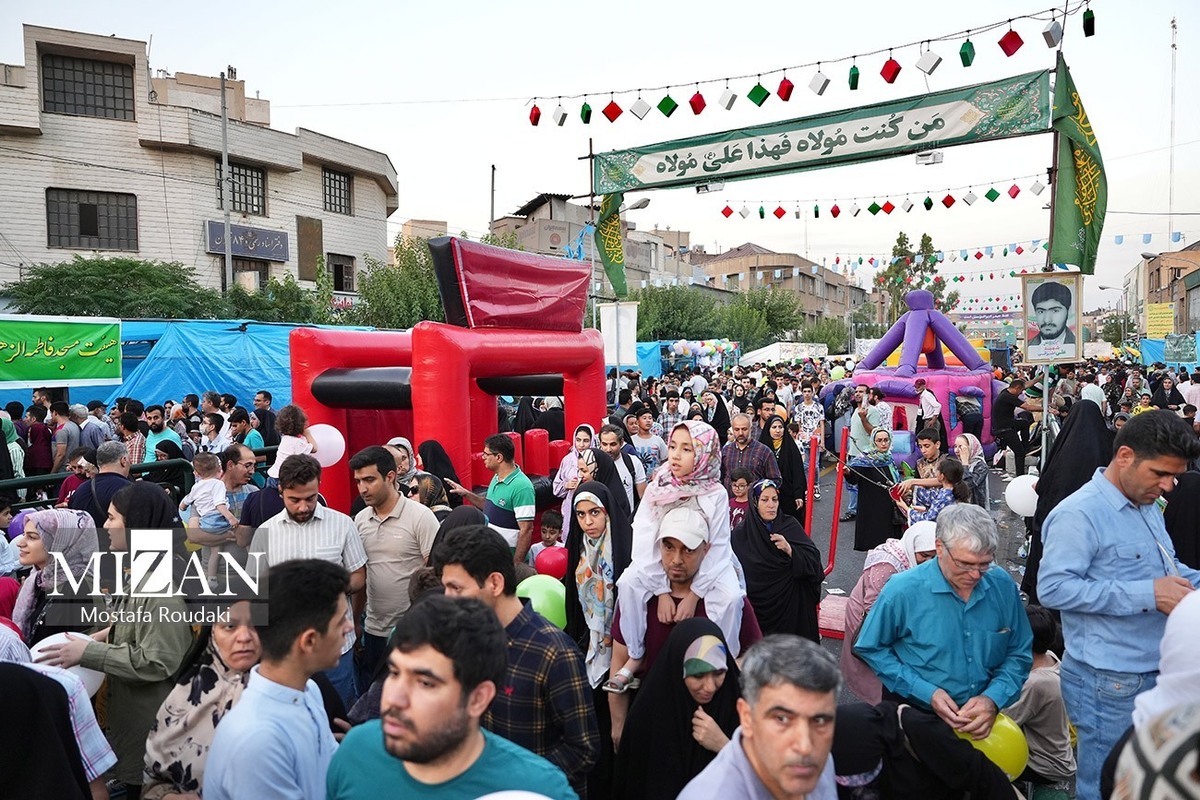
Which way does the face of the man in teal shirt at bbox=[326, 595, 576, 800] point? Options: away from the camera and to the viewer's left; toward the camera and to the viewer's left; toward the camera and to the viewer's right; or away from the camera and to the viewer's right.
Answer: toward the camera and to the viewer's left

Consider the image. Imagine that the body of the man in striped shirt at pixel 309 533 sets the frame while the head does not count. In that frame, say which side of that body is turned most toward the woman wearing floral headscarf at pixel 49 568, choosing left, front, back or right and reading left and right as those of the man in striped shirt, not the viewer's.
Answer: right

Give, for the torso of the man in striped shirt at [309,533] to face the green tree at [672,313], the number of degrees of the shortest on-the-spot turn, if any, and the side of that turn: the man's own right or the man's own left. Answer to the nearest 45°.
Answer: approximately 135° to the man's own left

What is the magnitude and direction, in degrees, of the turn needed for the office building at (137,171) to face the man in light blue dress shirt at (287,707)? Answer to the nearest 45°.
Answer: approximately 45° to its right

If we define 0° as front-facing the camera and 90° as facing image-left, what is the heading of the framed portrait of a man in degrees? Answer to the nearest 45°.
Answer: approximately 0°

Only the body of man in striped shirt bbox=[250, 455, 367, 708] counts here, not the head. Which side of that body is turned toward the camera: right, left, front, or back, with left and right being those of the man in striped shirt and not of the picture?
front

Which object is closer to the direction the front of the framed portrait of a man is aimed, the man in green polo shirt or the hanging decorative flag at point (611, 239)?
the man in green polo shirt

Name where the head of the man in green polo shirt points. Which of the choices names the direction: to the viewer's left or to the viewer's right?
to the viewer's left

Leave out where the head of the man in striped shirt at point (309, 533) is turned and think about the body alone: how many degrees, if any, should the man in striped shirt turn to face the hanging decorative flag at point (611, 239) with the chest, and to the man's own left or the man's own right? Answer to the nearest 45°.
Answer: approximately 135° to the man's own left

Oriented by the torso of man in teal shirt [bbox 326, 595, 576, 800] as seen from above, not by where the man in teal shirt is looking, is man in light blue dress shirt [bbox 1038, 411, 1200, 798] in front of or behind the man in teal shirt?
behind
